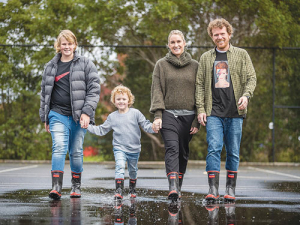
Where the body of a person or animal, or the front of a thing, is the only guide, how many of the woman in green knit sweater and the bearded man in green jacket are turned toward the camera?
2

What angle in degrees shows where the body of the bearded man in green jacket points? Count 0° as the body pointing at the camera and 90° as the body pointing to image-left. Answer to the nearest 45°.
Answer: approximately 0°

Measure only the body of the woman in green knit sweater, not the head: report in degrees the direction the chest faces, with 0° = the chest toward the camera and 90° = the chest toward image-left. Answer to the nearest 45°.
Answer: approximately 0°
